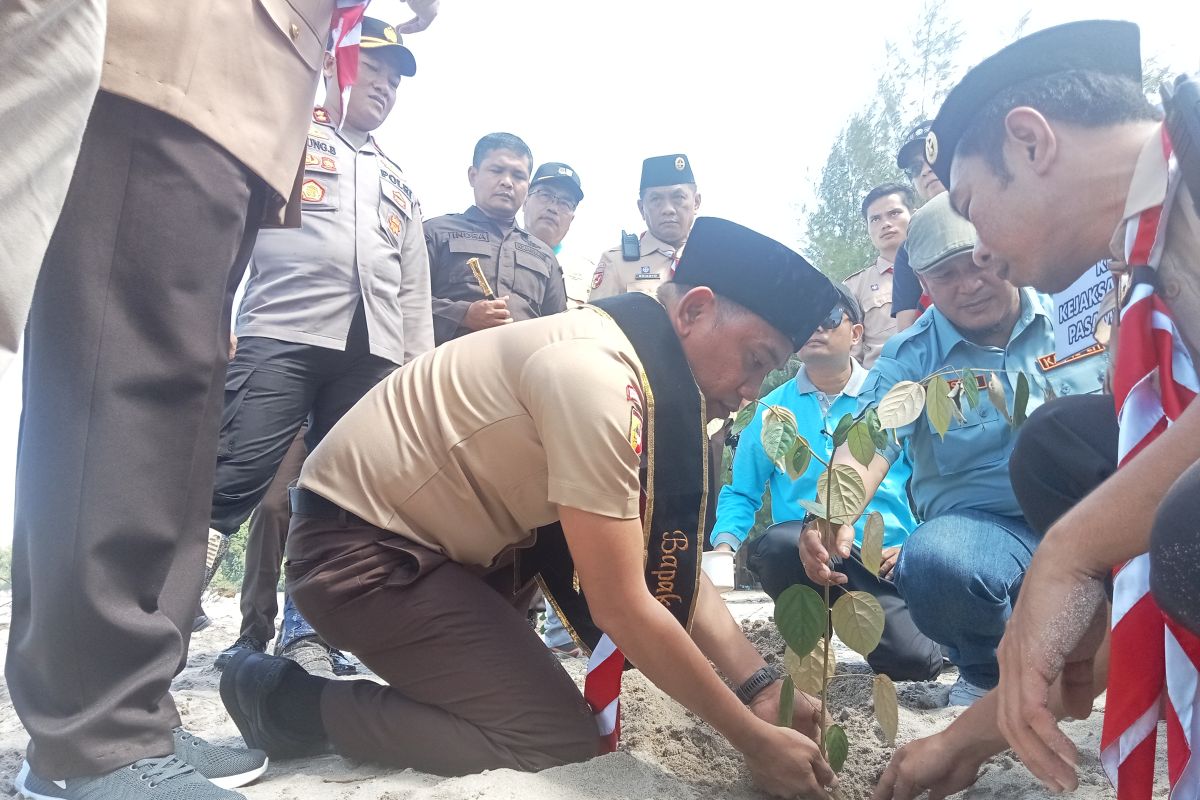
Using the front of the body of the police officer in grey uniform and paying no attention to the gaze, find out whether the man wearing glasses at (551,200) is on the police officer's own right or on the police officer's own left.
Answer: on the police officer's own left

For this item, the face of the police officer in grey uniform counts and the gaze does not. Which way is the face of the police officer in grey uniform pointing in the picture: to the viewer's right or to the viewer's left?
to the viewer's right

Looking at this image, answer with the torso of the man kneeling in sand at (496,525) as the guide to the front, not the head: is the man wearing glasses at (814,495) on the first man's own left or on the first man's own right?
on the first man's own left

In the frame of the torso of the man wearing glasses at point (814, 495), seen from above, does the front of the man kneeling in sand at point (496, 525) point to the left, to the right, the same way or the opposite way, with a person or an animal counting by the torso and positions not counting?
to the left

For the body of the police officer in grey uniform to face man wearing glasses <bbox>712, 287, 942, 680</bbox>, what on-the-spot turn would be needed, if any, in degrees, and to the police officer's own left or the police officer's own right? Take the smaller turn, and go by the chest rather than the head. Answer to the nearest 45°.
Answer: approximately 45° to the police officer's own left

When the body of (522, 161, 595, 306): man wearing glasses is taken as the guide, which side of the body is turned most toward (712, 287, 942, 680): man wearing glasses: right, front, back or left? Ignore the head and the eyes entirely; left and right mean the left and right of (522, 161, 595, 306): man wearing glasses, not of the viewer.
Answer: front

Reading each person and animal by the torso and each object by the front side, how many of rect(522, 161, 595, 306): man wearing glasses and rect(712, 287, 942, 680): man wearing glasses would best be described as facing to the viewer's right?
0

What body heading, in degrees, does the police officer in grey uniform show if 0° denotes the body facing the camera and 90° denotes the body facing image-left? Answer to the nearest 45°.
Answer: approximately 315°

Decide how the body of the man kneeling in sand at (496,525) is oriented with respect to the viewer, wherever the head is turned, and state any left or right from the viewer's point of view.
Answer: facing to the right of the viewer

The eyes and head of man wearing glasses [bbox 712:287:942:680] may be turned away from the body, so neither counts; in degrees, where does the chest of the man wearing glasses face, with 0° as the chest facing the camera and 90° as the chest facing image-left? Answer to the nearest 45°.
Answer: approximately 0°

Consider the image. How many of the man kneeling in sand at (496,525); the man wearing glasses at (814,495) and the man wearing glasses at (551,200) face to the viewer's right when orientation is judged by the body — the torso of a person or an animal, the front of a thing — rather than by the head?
1

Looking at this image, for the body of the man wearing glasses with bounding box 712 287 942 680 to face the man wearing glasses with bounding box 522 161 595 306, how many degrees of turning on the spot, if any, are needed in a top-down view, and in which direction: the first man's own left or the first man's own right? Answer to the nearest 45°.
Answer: approximately 135° to the first man's own right

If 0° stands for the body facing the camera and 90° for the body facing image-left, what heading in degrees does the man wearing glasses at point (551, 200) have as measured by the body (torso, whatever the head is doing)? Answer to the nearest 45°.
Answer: approximately 0°

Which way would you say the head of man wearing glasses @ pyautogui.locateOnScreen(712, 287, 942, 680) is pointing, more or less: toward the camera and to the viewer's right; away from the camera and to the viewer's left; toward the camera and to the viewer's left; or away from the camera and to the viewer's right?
toward the camera and to the viewer's left
